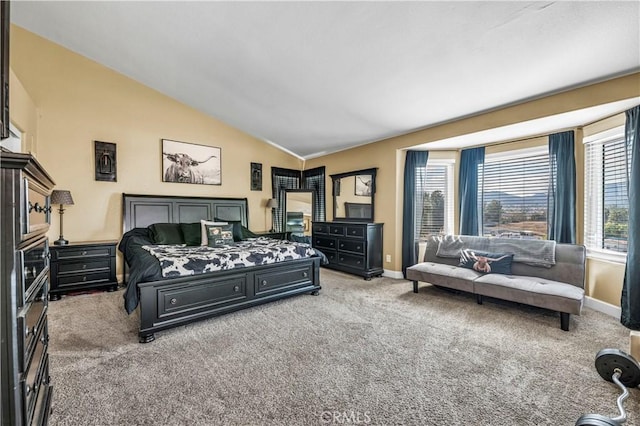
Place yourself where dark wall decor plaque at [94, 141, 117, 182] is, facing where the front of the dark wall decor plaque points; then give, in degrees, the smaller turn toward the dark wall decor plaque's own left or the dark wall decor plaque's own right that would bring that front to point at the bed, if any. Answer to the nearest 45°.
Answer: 0° — it already faces it

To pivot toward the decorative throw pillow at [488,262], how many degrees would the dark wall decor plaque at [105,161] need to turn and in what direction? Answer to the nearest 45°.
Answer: approximately 45° to its left

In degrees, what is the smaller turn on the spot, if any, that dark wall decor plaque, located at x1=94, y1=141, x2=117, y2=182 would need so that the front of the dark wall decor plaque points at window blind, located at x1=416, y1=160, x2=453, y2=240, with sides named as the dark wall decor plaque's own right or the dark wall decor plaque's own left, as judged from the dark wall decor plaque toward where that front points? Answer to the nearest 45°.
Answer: approximately 45° to the dark wall decor plaque's own left

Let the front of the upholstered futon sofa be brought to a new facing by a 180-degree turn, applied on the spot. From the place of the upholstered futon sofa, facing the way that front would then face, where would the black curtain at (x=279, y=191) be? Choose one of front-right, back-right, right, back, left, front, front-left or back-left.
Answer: back-left

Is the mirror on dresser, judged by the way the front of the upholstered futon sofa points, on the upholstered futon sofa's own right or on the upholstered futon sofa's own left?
on the upholstered futon sofa's own right

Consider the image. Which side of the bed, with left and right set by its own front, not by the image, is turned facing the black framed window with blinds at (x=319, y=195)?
left

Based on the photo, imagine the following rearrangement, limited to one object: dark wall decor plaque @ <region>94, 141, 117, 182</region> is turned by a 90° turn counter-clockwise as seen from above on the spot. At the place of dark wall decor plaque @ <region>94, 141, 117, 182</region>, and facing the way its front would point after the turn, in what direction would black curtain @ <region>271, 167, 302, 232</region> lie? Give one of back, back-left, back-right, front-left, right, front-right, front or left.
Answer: front

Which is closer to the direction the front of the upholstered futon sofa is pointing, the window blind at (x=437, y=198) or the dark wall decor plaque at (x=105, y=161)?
the dark wall decor plaque

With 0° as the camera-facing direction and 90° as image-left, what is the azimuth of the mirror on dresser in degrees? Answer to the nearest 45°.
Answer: approximately 45°

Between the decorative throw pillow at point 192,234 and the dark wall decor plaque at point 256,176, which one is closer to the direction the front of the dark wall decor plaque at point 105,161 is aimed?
the decorative throw pillow

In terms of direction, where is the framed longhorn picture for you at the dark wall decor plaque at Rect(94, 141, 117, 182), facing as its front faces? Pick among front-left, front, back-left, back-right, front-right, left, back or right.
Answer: left

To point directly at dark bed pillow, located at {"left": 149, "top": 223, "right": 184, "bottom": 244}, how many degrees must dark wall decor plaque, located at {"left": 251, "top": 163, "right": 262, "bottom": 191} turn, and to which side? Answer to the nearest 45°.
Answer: approximately 45° to its right

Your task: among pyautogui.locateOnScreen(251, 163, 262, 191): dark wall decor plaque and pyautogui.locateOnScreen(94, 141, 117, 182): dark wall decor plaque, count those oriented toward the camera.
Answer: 2
